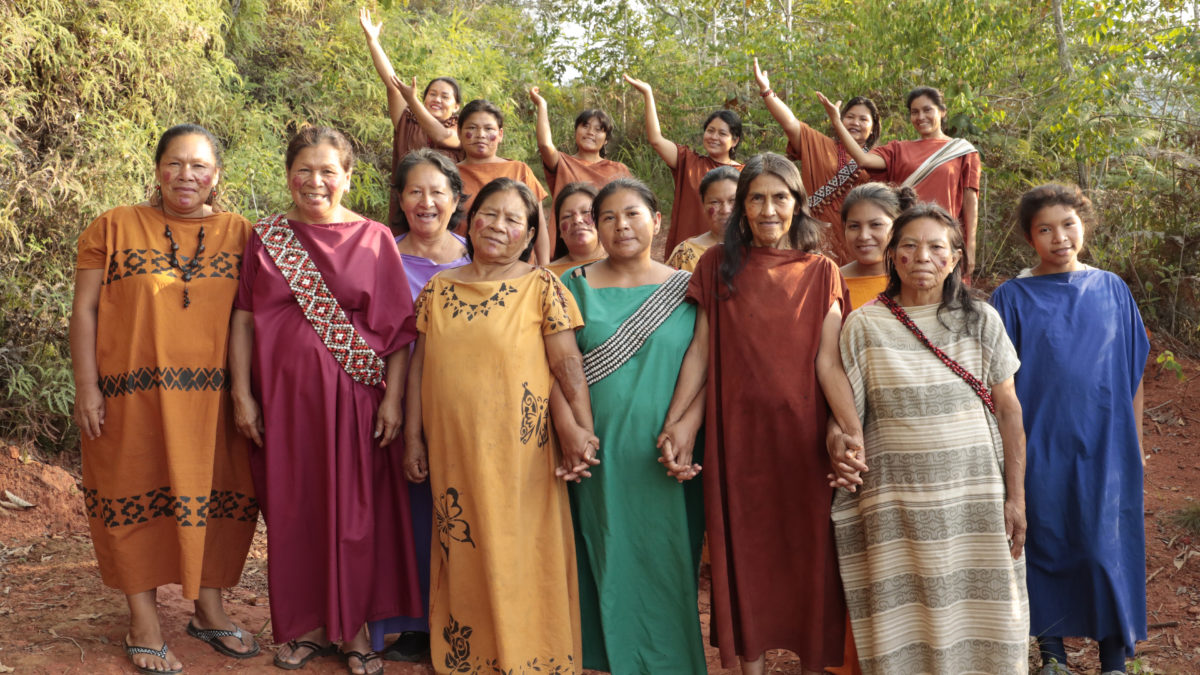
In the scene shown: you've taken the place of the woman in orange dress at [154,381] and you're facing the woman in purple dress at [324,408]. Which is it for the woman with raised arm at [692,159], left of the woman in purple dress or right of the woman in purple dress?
left

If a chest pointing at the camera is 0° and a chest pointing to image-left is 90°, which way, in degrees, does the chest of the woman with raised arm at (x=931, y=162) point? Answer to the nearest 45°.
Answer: approximately 0°

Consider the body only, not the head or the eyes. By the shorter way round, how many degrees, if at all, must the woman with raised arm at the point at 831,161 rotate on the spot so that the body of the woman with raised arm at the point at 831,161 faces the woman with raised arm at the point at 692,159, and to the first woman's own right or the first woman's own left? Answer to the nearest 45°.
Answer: approximately 90° to the first woman's own right

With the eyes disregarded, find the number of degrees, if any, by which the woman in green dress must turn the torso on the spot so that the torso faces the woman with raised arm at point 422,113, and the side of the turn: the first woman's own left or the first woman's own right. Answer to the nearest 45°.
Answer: approximately 135° to the first woman's own right

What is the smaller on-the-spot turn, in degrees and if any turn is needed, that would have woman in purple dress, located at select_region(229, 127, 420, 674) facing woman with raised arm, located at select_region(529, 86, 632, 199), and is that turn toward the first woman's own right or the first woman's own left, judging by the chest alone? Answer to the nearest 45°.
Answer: approximately 135° to the first woman's own left

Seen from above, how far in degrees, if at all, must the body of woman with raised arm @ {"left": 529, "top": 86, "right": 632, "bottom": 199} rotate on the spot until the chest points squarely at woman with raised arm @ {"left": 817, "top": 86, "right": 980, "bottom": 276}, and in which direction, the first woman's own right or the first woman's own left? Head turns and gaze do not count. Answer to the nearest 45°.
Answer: approximately 90° to the first woman's own left

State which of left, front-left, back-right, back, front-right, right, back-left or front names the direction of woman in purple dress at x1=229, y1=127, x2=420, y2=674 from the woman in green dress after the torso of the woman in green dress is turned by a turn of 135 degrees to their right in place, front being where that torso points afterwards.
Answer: front-left

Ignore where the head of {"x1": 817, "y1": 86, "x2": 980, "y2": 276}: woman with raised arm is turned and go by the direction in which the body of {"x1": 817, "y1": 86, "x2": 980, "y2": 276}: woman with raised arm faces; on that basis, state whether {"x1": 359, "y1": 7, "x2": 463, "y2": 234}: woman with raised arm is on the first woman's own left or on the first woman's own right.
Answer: on the first woman's own right

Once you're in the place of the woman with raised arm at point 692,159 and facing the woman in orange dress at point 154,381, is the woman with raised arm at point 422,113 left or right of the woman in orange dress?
right
